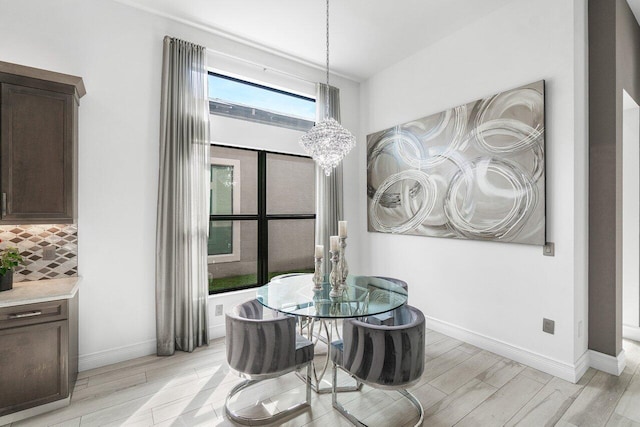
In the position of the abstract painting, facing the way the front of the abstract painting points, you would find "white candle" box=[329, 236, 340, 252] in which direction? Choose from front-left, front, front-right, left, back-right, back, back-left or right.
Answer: front

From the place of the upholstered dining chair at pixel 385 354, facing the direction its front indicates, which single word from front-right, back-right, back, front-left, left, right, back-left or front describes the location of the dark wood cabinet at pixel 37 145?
front-left

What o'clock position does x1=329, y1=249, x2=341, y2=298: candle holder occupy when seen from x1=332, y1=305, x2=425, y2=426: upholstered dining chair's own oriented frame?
The candle holder is roughly at 12 o'clock from the upholstered dining chair.

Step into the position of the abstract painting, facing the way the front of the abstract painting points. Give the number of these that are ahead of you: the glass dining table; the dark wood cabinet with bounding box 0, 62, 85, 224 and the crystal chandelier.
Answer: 3

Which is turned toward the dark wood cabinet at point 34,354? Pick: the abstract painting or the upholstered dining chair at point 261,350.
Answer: the abstract painting

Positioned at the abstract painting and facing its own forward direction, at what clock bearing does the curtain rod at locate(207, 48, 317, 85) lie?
The curtain rod is roughly at 1 o'clock from the abstract painting.

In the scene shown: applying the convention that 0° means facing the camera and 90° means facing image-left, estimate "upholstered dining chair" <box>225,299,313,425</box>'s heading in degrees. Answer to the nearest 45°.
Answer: approximately 225°

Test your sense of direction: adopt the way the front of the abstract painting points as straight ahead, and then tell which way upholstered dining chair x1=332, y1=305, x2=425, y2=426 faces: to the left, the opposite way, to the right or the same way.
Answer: to the right

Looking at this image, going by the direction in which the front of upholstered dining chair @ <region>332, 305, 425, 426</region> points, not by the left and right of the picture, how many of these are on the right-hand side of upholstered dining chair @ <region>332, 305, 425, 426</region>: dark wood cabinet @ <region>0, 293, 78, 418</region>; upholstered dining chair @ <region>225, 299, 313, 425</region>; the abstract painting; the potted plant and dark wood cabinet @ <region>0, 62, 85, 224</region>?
1

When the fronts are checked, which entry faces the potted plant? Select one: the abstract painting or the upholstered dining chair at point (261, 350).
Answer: the abstract painting

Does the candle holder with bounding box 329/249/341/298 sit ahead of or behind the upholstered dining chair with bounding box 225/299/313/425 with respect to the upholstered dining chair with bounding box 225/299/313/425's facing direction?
ahead

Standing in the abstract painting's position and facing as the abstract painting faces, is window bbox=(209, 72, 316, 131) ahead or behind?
ahead

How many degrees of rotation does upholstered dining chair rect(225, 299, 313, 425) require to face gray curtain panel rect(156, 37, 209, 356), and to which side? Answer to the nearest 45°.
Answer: approximately 90° to its left

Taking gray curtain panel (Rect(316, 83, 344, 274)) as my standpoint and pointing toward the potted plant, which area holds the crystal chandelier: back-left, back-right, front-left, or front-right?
front-left

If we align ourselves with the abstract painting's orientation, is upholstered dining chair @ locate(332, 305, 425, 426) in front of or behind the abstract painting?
in front

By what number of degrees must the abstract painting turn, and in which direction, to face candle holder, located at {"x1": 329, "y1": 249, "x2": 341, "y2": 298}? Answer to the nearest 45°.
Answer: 0° — it already faces it
